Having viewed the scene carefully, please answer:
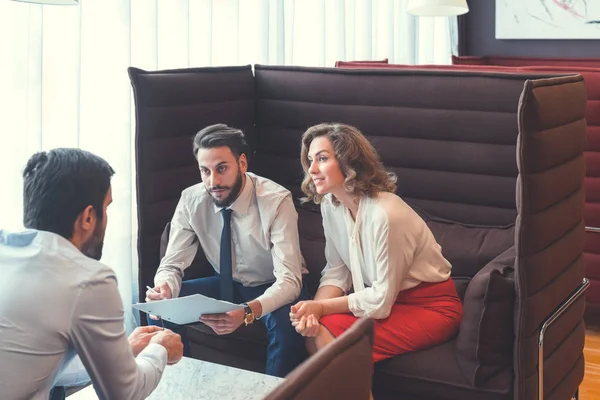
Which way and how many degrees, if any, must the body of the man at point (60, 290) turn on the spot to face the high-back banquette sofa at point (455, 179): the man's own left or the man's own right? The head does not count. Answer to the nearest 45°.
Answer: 0° — they already face it

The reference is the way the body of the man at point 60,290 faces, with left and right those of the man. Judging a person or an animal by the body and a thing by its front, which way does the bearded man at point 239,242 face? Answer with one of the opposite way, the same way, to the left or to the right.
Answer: the opposite way

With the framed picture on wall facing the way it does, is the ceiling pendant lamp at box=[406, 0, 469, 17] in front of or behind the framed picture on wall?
in front

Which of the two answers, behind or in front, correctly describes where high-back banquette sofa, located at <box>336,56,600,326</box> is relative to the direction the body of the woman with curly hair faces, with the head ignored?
behind

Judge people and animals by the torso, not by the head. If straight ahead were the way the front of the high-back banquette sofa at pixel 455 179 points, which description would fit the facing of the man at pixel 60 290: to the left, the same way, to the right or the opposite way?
the opposite way

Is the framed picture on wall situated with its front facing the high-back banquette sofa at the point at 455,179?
yes

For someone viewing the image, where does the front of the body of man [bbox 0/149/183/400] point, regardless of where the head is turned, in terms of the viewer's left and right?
facing away from the viewer and to the right of the viewer

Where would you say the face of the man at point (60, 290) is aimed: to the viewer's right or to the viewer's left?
to the viewer's right

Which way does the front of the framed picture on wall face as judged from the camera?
facing the viewer

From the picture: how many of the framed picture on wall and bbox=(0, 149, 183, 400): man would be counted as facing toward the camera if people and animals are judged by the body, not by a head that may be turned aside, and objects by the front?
1

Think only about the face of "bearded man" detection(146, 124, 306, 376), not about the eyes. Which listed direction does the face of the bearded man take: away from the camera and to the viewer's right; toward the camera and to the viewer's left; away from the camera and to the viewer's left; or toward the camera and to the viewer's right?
toward the camera and to the viewer's left
